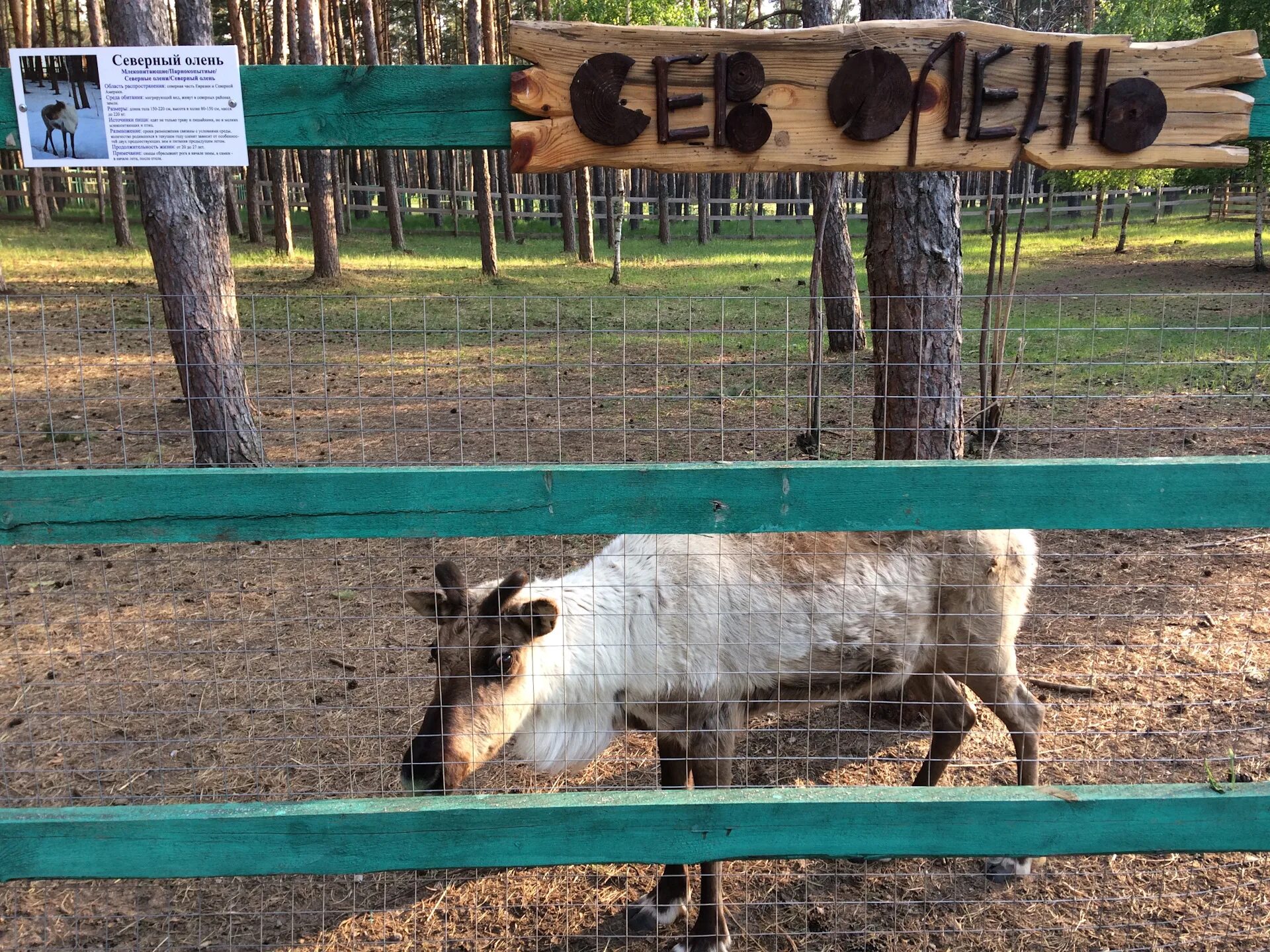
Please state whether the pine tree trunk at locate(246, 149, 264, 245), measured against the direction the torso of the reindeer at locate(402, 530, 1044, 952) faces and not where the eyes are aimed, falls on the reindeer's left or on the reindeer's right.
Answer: on the reindeer's right

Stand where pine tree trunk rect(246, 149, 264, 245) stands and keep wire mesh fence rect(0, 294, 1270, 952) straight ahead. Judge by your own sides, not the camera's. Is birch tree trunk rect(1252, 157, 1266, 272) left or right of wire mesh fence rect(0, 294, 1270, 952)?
left

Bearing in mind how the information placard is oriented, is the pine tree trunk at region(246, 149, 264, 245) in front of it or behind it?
behind

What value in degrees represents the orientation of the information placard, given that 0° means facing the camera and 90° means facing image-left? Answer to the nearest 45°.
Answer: approximately 0°

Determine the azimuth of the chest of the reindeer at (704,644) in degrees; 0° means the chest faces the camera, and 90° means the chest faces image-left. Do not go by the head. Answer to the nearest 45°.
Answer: approximately 90°

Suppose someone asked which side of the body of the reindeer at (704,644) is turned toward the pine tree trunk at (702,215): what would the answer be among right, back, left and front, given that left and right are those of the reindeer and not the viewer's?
right

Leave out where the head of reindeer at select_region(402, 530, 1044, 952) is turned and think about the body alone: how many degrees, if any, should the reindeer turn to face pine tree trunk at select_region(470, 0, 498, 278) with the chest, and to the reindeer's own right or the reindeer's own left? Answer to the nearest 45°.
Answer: approximately 90° to the reindeer's own right

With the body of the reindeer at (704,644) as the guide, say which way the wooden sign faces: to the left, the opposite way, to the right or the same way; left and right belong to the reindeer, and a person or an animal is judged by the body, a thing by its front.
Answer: to the left
